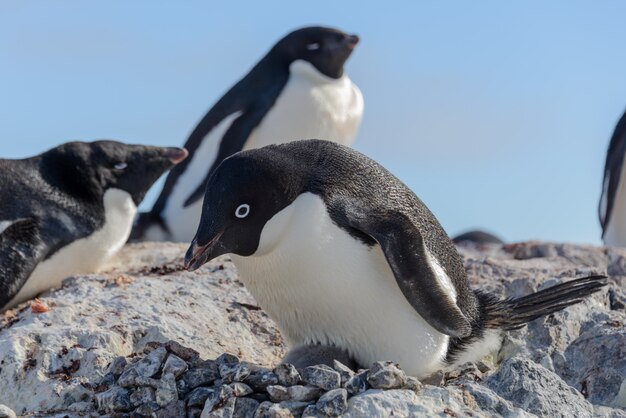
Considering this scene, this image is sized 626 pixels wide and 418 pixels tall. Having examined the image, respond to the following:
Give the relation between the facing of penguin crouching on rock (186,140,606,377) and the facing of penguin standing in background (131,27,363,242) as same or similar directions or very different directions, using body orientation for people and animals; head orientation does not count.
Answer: very different directions

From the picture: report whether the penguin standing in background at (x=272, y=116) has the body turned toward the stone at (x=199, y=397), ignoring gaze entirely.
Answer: no

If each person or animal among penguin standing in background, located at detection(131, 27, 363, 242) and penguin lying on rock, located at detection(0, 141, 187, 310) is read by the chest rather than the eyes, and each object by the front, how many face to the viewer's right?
2

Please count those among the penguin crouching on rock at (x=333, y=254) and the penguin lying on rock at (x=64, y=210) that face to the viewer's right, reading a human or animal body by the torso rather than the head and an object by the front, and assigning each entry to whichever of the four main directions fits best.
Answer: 1

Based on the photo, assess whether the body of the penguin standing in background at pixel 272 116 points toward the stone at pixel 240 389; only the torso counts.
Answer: no

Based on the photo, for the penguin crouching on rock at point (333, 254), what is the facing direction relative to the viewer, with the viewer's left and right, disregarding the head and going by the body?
facing to the left of the viewer

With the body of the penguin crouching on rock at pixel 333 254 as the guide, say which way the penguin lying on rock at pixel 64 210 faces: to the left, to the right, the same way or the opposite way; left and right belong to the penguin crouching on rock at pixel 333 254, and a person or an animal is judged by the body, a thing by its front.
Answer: the opposite way

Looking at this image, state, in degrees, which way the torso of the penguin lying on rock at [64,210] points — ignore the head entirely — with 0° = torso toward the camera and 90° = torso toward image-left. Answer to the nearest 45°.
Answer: approximately 270°

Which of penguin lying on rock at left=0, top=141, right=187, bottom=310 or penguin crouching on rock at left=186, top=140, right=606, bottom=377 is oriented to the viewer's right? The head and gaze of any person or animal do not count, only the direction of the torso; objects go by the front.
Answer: penguin lying on rock at left=0, top=141, right=187, bottom=310

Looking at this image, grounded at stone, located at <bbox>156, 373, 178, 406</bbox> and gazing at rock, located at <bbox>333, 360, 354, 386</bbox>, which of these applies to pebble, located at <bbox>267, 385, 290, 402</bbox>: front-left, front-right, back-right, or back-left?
front-right

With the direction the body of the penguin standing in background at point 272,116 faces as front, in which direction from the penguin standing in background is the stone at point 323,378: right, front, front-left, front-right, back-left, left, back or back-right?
right

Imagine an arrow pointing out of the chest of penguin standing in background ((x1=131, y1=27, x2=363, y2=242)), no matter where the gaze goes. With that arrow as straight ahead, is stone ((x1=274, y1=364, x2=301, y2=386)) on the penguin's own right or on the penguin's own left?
on the penguin's own right

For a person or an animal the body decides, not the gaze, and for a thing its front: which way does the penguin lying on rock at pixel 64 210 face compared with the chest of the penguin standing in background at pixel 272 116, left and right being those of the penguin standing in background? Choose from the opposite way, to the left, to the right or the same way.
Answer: the same way

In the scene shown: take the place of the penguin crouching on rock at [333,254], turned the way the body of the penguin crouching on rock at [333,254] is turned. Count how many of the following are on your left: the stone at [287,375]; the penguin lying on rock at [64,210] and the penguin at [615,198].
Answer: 1

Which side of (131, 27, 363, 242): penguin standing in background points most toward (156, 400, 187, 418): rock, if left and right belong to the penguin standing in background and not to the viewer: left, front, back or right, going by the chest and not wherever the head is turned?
right

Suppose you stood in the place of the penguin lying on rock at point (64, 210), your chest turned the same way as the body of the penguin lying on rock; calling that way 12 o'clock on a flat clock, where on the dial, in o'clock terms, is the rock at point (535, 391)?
The rock is roughly at 2 o'clock from the penguin lying on rock.
